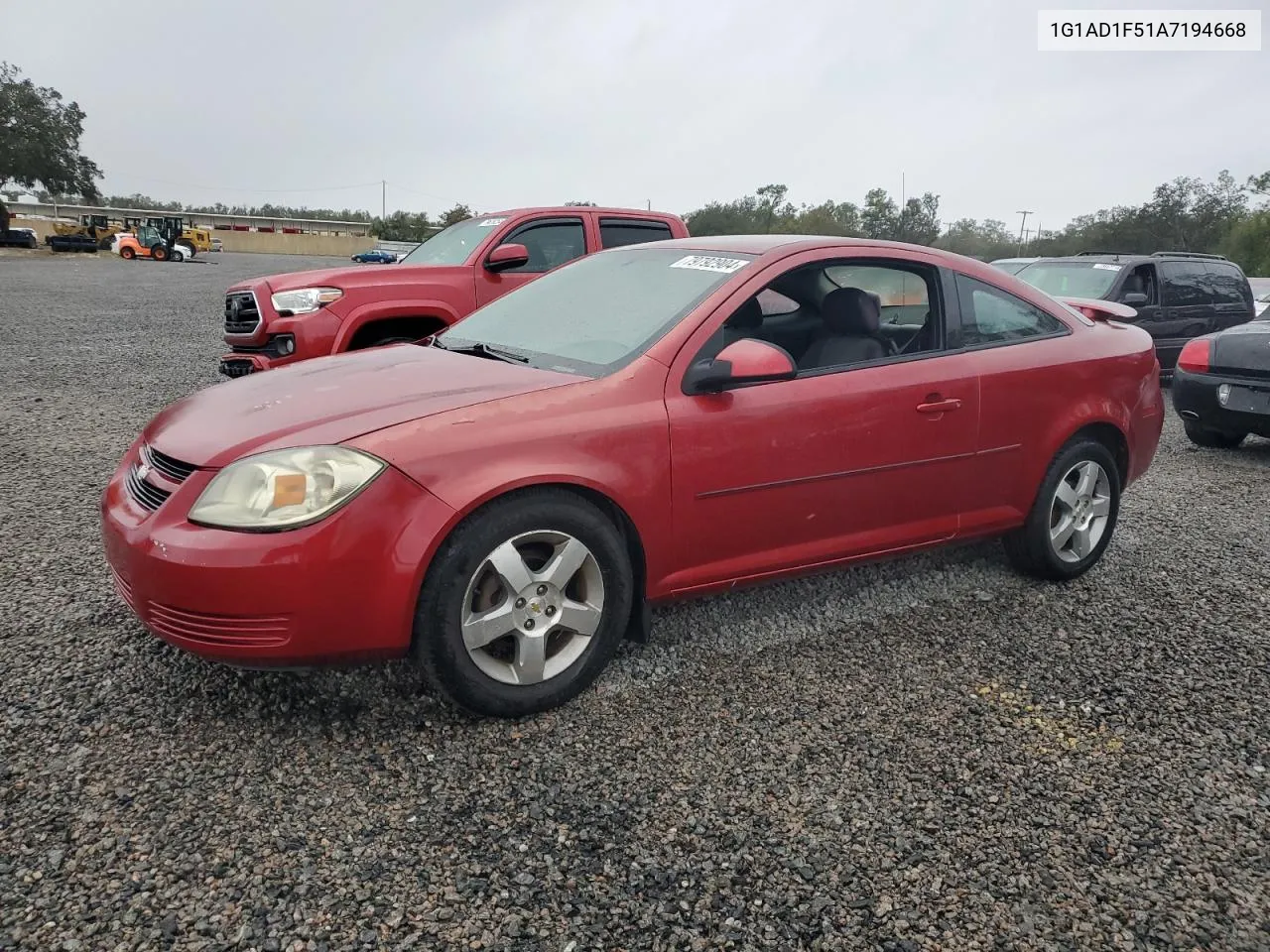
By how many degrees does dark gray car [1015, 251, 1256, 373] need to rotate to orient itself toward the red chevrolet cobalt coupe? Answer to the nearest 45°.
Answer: approximately 45° to its left

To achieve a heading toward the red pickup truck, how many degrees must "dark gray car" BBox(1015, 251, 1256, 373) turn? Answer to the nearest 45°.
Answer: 0° — it already faces it

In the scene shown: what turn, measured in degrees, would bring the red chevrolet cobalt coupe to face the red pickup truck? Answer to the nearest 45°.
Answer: approximately 135° to its right

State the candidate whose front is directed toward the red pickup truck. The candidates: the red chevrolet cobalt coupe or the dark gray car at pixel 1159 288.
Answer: the dark gray car

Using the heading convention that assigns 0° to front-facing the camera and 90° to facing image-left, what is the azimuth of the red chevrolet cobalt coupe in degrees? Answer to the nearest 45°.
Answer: approximately 45°

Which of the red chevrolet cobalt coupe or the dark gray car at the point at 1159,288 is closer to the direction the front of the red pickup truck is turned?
the red chevrolet cobalt coupe

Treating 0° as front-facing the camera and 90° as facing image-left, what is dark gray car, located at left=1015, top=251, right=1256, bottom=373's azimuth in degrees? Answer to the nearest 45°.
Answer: approximately 45°
